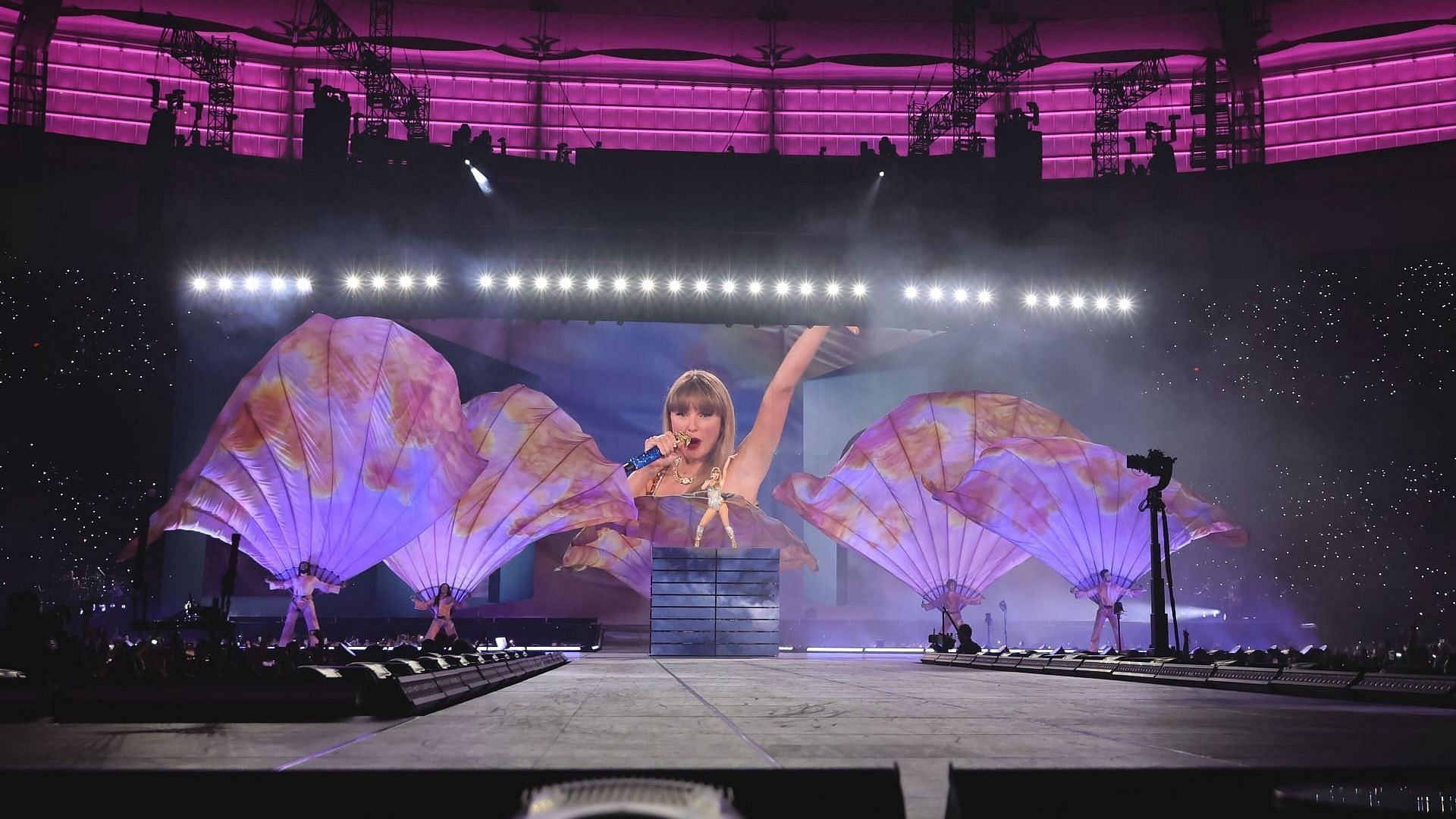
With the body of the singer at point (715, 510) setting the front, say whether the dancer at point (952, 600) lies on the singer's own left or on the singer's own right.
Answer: on the singer's own left

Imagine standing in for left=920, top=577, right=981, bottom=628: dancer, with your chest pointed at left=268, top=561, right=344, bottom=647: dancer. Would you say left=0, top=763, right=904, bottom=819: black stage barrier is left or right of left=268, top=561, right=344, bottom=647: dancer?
left

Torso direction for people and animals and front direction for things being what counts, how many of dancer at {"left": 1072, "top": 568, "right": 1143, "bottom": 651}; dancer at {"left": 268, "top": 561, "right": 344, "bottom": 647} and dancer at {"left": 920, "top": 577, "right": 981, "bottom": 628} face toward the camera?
3

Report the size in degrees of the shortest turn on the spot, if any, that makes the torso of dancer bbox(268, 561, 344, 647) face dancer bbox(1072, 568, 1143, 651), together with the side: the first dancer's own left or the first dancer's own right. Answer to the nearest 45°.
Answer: approximately 90° to the first dancer's own left

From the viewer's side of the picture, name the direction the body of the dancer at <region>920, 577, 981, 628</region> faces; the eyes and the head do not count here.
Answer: toward the camera

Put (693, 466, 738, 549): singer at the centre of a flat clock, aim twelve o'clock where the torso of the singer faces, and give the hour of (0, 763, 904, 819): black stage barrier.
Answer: The black stage barrier is roughly at 12 o'clock from the singer.

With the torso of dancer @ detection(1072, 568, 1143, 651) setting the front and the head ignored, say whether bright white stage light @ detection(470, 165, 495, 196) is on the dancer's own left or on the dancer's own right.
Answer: on the dancer's own right

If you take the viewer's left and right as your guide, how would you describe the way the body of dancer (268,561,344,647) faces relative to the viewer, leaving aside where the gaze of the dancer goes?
facing the viewer

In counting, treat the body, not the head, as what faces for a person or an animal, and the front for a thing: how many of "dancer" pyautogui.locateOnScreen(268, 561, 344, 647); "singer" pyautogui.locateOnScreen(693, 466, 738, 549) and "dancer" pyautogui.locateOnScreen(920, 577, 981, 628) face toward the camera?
3

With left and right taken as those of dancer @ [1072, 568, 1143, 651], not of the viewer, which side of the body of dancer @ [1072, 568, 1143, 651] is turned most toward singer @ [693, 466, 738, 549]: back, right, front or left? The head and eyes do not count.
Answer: right

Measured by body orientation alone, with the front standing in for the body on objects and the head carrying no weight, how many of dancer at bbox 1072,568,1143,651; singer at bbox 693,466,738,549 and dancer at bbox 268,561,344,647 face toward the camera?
3
